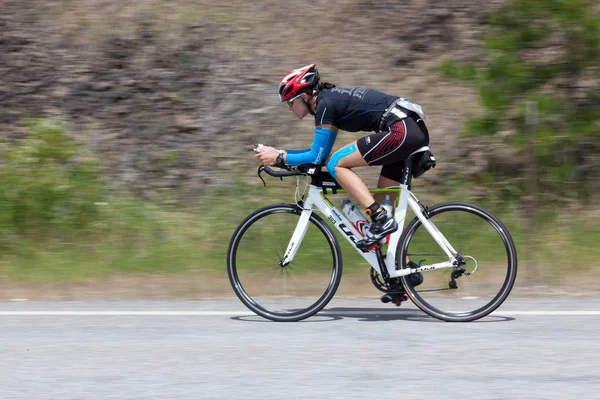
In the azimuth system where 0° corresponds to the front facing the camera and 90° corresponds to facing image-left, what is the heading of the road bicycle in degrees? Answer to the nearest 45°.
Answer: approximately 90°

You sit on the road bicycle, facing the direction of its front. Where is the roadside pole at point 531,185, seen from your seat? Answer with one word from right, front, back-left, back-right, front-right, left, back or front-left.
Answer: back-right

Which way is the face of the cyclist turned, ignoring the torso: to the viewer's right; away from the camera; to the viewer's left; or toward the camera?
to the viewer's left

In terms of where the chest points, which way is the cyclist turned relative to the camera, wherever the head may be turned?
to the viewer's left

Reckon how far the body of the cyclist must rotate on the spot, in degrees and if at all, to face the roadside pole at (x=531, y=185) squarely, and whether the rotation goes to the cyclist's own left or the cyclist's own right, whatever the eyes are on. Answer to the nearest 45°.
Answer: approximately 135° to the cyclist's own right
